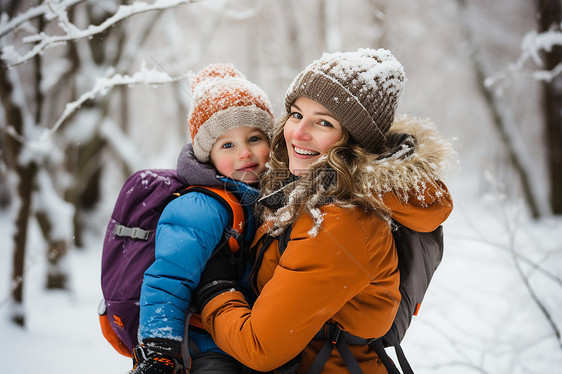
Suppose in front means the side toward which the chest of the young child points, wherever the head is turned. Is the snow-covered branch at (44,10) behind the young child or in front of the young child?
behind

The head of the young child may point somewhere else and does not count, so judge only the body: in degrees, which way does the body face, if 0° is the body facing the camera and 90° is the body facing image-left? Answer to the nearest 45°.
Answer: approximately 315°

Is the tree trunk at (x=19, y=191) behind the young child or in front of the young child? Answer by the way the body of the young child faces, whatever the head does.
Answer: behind

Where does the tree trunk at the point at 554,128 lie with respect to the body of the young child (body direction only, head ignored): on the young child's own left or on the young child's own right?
on the young child's own left
